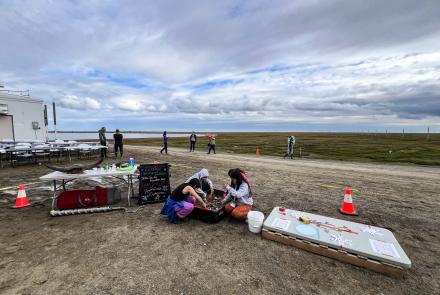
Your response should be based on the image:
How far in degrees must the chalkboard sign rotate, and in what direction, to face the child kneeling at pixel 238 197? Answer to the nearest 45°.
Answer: approximately 45° to its left

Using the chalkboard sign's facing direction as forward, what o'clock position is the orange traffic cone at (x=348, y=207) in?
The orange traffic cone is roughly at 10 o'clock from the chalkboard sign.

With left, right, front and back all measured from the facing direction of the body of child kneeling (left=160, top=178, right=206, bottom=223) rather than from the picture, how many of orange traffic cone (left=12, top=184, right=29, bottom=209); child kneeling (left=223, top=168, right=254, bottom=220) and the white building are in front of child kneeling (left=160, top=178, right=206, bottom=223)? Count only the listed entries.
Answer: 1

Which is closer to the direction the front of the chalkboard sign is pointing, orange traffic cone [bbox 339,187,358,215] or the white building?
the orange traffic cone

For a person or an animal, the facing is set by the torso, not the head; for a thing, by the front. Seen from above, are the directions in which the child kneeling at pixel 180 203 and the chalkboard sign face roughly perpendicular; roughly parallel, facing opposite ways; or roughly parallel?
roughly perpendicular

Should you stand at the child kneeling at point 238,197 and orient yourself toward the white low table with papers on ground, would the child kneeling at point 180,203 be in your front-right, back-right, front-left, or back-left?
back-right

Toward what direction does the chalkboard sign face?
toward the camera

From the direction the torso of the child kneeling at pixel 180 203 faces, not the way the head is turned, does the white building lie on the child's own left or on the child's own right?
on the child's own left

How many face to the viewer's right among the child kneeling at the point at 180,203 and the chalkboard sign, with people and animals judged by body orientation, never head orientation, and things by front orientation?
1

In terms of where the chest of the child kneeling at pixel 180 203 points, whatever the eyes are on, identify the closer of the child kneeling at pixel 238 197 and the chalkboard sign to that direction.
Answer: the child kneeling

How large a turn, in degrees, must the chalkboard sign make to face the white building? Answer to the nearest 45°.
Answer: approximately 135° to its right

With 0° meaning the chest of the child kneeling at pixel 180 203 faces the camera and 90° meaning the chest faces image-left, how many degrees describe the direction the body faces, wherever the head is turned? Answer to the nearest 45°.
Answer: approximately 270°

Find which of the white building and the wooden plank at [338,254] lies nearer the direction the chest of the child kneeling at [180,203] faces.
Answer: the wooden plank

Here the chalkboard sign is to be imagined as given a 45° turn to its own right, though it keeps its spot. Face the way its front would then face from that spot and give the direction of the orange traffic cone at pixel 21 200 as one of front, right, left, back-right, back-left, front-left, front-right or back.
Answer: front-right

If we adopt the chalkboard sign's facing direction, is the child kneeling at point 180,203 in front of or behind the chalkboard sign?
in front

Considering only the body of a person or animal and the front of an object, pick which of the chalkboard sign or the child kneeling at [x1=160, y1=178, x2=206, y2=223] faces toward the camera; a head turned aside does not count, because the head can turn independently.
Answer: the chalkboard sign

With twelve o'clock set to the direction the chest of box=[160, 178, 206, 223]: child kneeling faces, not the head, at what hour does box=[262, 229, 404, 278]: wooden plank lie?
The wooden plank is roughly at 1 o'clock from the child kneeling.

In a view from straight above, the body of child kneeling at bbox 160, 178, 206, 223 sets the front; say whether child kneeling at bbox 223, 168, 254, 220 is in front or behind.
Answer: in front
